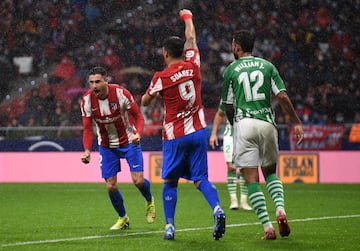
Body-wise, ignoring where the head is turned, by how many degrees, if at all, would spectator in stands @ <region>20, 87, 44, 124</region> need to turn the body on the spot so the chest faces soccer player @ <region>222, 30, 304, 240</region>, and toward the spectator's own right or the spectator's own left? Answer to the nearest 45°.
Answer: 0° — they already face them

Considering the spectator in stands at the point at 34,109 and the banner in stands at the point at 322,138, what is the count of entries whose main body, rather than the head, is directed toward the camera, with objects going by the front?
2

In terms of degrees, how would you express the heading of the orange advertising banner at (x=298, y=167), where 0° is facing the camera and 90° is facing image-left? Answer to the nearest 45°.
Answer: approximately 0°

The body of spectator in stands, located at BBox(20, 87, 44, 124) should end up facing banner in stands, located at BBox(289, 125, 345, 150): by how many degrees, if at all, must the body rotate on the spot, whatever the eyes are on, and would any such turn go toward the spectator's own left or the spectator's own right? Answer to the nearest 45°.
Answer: approximately 45° to the spectator's own left

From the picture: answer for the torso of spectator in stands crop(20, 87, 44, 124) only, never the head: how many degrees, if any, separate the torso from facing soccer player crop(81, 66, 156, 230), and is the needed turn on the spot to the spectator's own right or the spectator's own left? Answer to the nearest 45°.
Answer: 0° — they already face them

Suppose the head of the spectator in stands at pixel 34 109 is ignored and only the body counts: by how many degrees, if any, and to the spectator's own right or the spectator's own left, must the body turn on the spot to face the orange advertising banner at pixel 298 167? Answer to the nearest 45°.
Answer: approximately 45° to the spectator's own left

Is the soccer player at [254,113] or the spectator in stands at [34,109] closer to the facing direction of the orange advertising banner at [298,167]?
the soccer player

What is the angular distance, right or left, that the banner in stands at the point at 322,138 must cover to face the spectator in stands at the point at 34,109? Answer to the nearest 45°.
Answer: approximately 90° to its right
